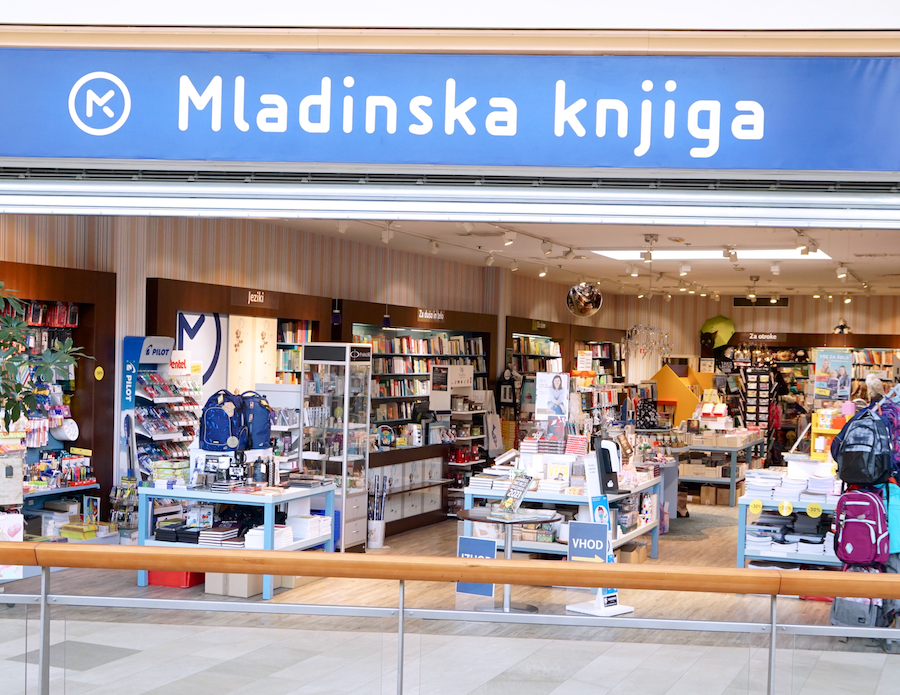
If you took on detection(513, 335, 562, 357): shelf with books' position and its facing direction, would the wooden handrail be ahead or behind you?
ahead

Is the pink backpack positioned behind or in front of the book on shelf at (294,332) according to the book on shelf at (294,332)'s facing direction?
in front

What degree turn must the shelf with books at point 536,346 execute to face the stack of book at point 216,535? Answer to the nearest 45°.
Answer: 0° — it already faces it

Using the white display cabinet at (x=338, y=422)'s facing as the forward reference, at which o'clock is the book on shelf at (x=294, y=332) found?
The book on shelf is roughly at 7 o'clock from the white display cabinet.

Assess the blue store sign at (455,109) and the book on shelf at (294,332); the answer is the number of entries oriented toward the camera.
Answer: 2
